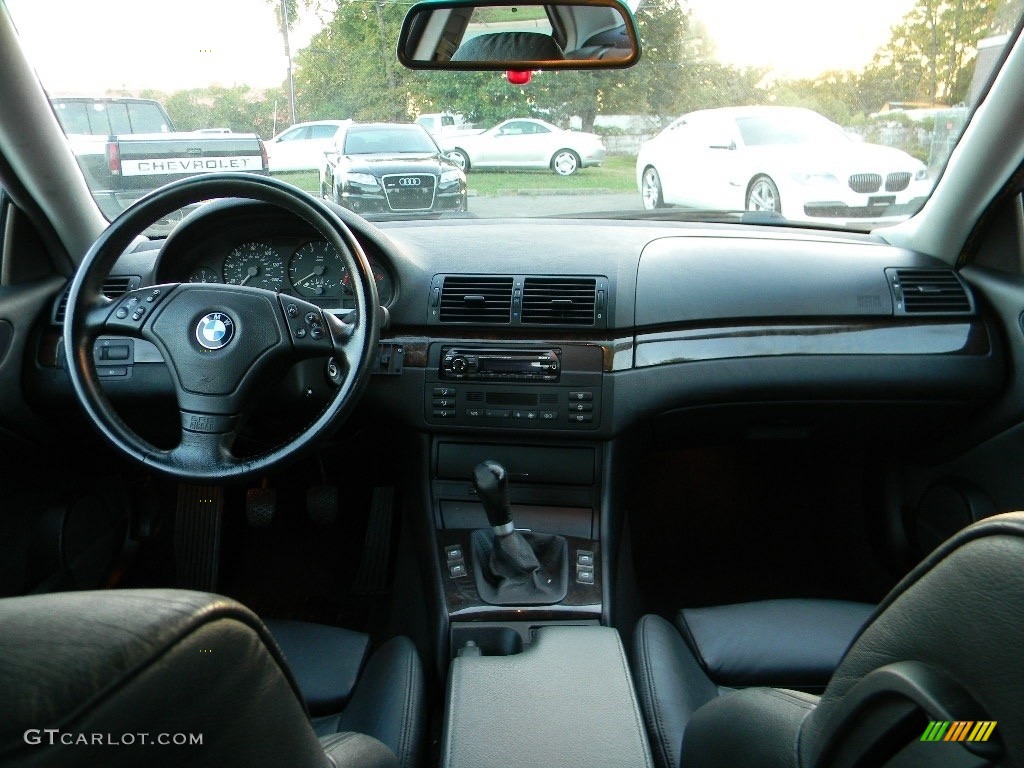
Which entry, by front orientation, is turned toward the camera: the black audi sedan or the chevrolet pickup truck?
the black audi sedan

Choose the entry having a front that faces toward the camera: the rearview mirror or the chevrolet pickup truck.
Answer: the rearview mirror

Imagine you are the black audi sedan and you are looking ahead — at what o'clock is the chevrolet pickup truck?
The chevrolet pickup truck is roughly at 3 o'clock from the black audi sedan.

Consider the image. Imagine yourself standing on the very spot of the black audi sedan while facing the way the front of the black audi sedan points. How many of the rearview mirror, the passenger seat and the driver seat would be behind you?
0

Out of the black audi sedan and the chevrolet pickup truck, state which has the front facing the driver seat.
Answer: the black audi sedan

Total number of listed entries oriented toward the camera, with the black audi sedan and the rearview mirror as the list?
2

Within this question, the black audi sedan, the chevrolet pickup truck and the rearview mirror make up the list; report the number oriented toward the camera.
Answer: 2

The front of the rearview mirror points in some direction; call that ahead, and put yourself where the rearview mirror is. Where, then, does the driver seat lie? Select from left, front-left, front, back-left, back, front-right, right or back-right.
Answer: front

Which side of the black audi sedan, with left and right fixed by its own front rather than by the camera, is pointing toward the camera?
front

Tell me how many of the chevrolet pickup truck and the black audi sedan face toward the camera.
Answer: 1

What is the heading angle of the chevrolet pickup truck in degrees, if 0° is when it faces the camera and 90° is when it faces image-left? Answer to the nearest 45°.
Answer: approximately 135°

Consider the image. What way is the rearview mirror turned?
toward the camera

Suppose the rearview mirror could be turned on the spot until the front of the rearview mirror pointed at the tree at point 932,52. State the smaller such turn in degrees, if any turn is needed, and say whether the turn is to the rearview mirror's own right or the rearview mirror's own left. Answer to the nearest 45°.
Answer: approximately 90° to the rearview mirror's own left

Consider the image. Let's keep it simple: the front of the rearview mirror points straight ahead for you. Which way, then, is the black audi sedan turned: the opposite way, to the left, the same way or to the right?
the same way

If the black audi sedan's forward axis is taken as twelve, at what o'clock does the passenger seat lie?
The passenger seat is roughly at 11 o'clock from the black audi sedan.
